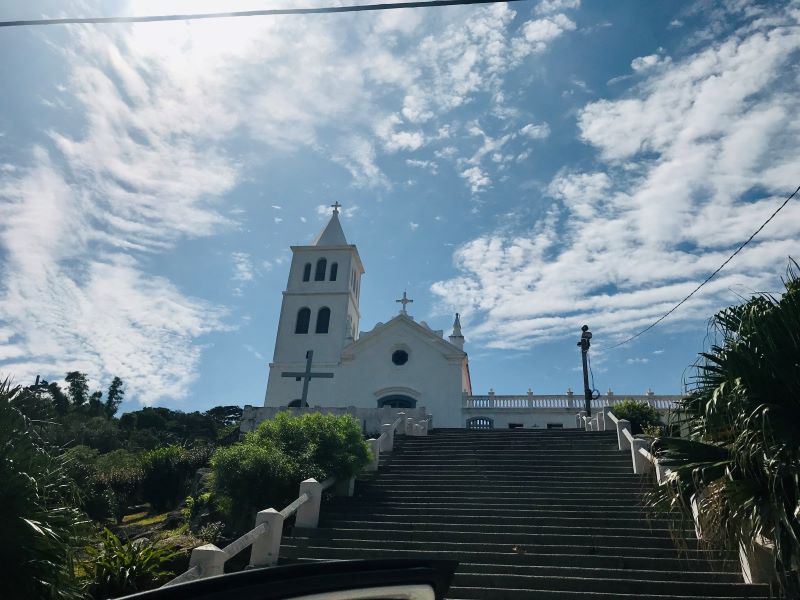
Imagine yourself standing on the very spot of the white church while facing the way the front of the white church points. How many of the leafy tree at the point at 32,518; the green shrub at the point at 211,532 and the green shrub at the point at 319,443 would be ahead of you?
3

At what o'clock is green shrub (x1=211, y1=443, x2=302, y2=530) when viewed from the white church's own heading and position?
The green shrub is roughly at 12 o'clock from the white church.

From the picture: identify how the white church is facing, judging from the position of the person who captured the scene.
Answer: facing the viewer

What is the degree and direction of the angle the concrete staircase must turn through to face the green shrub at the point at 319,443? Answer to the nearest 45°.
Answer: approximately 90° to its right

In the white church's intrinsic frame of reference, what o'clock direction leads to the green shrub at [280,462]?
The green shrub is roughly at 12 o'clock from the white church.

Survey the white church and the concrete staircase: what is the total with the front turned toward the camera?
2

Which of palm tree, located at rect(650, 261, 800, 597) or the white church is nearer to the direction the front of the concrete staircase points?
the palm tree

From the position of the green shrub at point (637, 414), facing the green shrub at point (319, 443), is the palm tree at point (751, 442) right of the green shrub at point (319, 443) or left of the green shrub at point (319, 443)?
left

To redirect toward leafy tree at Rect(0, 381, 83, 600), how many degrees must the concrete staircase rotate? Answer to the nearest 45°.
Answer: approximately 45° to its right

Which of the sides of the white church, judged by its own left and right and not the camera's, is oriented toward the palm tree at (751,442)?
front

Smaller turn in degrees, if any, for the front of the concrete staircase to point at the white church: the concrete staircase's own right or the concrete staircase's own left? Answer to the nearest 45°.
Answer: approximately 135° to the concrete staircase's own right

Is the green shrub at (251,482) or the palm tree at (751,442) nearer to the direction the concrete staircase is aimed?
the palm tree

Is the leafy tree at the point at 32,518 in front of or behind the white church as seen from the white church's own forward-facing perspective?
in front

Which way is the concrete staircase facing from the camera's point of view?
toward the camera

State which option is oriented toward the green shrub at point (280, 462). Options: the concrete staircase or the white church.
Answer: the white church

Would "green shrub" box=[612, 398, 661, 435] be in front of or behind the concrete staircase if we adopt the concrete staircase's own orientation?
behind
